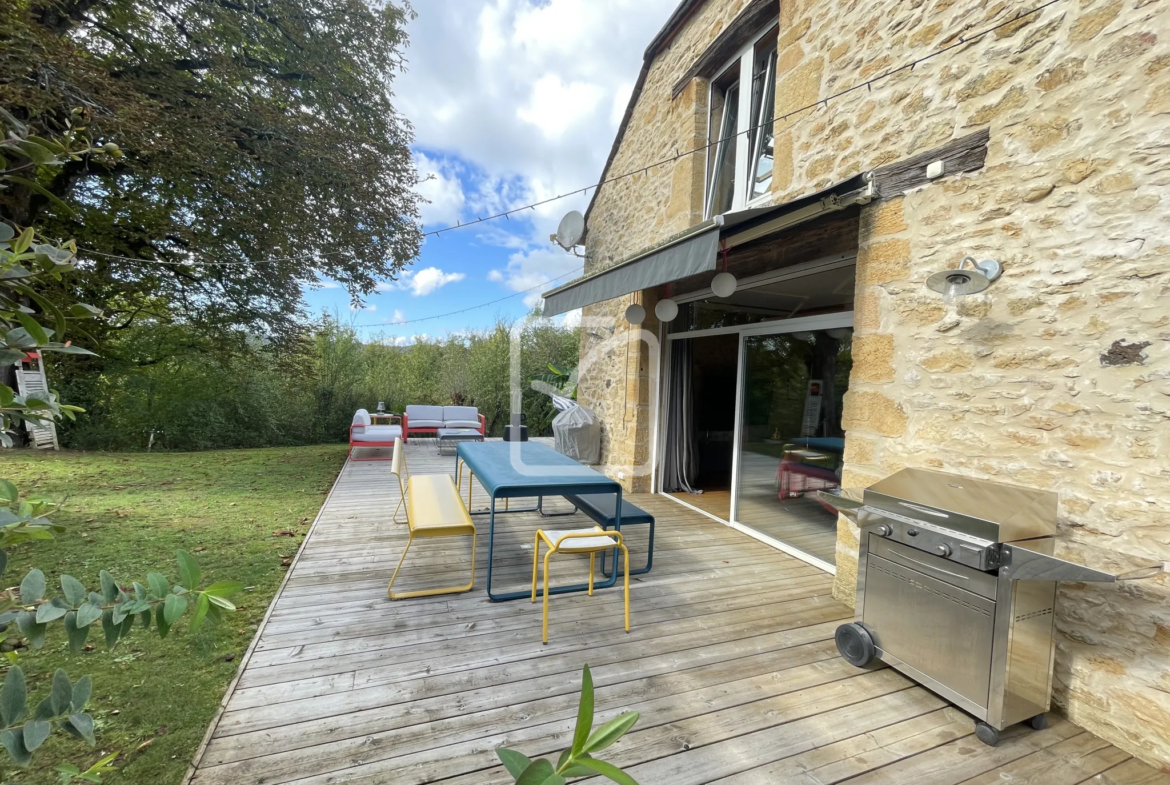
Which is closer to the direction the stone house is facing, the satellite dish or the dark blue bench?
the dark blue bench

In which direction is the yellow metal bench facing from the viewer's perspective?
to the viewer's right

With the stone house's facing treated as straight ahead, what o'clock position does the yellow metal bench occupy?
The yellow metal bench is roughly at 1 o'clock from the stone house.

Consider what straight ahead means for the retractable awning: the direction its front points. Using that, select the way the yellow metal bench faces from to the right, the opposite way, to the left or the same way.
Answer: the opposite way

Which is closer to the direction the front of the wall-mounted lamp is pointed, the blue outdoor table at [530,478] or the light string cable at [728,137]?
the blue outdoor table

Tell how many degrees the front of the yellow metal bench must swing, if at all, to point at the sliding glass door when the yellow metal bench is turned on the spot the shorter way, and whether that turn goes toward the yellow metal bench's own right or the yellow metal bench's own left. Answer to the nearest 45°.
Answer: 0° — it already faces it

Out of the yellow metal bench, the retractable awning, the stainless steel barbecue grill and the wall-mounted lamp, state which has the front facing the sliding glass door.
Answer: the yellow metal bench

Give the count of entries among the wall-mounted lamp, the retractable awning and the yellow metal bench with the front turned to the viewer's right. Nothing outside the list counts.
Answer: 1

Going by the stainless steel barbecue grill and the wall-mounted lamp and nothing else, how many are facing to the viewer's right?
0

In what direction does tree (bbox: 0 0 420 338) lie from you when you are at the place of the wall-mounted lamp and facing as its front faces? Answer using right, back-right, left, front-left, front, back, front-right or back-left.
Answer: front-right

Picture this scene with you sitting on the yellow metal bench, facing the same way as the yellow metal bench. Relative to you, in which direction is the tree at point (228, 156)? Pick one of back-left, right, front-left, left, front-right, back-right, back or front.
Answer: back-left

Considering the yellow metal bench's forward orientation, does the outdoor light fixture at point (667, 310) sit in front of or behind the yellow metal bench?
in front

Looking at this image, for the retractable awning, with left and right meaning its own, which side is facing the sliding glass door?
back

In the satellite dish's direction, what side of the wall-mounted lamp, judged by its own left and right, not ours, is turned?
right
